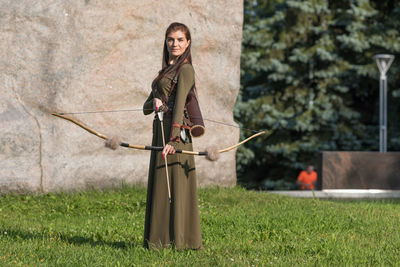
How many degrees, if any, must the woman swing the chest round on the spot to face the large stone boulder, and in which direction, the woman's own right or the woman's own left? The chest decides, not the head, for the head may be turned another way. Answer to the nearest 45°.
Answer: approximately 135° to the woman's own right

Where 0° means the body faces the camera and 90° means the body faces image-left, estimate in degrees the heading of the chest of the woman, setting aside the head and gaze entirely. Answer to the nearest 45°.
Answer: approximately 45°

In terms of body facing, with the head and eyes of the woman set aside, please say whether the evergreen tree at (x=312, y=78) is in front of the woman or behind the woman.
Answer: behind

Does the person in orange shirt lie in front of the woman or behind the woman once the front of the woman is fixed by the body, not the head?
behind

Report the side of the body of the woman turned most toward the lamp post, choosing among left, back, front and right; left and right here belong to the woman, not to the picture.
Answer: back
